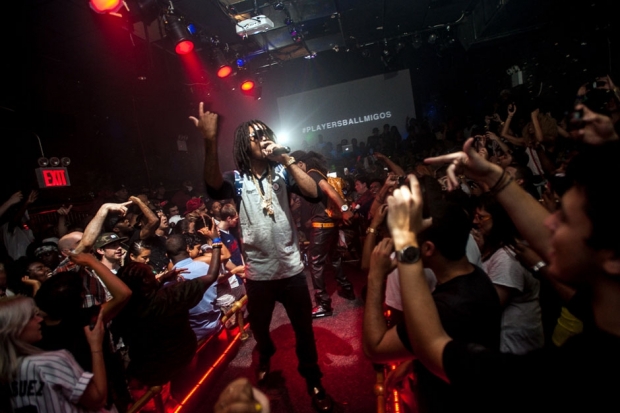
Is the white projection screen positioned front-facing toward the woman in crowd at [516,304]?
yes

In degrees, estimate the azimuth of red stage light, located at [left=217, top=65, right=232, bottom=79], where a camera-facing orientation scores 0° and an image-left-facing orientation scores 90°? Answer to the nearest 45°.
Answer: approximately 0°

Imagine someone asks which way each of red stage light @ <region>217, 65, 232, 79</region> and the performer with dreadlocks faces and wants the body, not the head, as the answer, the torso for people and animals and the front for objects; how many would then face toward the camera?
2

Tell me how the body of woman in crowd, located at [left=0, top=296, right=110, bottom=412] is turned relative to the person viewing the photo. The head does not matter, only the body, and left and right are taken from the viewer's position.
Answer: facing away from the viewer and to the right of the viewer

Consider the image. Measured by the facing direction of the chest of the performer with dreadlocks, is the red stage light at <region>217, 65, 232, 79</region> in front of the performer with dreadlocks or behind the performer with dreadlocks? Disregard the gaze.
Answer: behind

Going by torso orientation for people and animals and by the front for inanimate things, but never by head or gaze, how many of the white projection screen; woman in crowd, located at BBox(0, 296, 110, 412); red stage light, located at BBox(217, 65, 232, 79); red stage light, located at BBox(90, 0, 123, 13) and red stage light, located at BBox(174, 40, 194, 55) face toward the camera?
4

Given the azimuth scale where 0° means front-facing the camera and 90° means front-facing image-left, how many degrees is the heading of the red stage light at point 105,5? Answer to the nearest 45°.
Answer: approximately 0°
